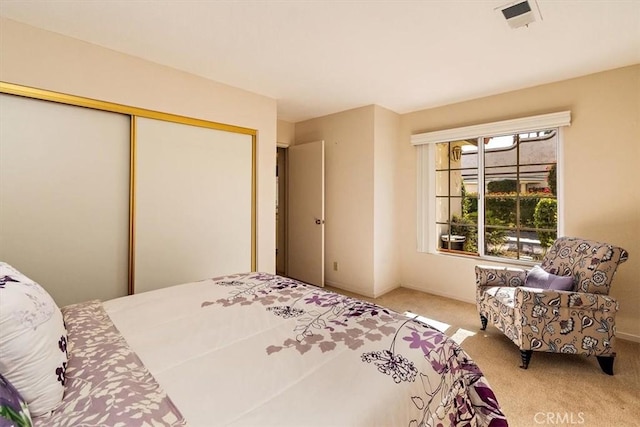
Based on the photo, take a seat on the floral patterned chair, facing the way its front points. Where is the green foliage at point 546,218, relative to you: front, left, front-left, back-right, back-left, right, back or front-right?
back-right

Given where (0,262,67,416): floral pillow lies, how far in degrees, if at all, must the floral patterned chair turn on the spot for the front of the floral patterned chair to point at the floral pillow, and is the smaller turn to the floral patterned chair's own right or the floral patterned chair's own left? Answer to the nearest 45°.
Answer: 0° — it already faces it

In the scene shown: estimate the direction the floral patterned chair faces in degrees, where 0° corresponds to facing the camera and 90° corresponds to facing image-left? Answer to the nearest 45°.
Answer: approximately 45°

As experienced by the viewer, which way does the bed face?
facing away from the viewer and to the right of the viewer

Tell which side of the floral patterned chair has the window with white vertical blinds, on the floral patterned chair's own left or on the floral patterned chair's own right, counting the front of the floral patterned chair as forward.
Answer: on the floral patterned chair's own right

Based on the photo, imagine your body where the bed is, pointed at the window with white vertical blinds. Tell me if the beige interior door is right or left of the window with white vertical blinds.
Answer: left

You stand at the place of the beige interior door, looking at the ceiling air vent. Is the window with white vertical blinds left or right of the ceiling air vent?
left

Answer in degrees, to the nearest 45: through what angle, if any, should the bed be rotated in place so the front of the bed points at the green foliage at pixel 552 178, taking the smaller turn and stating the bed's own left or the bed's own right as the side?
0° — it already faces it

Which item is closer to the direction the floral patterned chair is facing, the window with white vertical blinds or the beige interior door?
the beige interior door

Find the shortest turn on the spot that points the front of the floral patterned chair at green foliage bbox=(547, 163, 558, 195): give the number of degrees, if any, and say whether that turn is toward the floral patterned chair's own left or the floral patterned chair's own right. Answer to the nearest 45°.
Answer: approximately 135° to the floral patterned chair's own right
